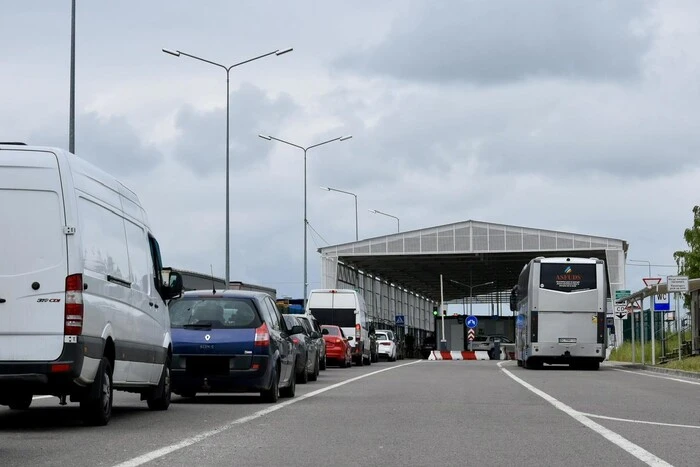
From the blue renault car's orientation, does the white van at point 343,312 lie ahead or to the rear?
ahead

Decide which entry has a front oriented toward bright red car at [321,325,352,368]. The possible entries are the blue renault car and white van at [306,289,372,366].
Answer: the blue renault car

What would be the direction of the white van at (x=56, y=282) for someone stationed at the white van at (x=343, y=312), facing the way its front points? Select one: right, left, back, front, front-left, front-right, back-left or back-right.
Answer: back

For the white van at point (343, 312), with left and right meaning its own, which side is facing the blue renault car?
back

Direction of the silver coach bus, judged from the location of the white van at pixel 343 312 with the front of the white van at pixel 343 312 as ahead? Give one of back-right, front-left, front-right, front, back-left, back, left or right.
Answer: back-right

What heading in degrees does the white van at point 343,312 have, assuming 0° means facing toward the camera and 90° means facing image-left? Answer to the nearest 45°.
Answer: approximately 180°

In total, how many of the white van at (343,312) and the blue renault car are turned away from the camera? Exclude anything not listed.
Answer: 2

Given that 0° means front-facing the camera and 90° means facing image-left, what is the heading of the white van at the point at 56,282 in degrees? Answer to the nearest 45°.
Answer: approximately 225°

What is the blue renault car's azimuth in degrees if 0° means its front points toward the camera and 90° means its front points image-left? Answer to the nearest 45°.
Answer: approximately 180°

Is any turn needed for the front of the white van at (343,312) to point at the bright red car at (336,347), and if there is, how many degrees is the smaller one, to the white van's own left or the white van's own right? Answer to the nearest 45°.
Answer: approximately 180°
